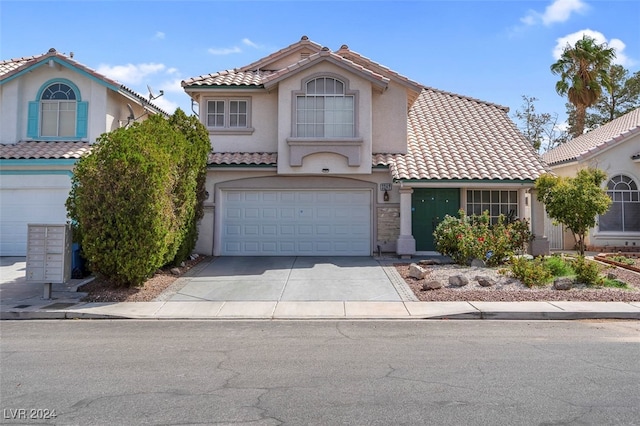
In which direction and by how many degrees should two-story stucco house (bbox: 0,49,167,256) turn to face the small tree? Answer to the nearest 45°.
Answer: approximately 45° to its left

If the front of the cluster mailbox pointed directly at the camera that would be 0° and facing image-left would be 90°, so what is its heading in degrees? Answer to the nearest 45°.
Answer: approximately 0°

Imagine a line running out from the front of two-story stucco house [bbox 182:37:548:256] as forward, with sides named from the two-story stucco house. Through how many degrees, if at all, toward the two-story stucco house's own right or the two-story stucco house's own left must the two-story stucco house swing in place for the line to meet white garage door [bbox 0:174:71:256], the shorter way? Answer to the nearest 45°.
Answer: approximately 90° to the two-story stucco house's own right

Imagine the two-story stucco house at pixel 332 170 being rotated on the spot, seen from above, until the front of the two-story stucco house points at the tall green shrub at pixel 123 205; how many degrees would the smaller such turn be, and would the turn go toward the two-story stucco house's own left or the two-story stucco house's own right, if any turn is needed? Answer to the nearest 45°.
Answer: approximately 45° to the two-story stucco house's own right

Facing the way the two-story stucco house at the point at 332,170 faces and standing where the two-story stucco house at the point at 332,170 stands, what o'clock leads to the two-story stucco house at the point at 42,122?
the two-story stucco house at the point at 42,122 is roughly at 3 o'clock from the two-story stucco house at the point at 332,170.

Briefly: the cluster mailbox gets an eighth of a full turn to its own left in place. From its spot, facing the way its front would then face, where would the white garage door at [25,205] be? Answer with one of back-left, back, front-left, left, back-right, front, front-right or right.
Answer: back-left

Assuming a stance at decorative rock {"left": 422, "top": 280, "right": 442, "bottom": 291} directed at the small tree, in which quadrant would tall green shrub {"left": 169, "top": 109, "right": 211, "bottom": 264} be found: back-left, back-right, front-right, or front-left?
back-left

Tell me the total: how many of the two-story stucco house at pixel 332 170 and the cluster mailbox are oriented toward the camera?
2

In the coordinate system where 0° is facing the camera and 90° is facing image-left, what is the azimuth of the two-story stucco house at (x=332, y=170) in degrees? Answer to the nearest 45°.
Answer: approximately 0°

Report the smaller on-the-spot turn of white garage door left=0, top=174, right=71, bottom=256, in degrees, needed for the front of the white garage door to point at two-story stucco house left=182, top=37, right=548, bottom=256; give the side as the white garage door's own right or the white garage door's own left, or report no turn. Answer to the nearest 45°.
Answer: approximately 45° to the white garage door's own left
